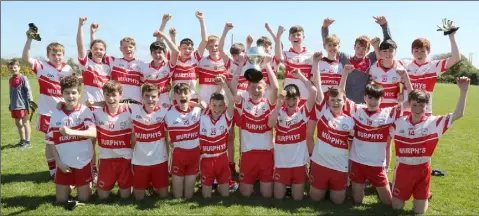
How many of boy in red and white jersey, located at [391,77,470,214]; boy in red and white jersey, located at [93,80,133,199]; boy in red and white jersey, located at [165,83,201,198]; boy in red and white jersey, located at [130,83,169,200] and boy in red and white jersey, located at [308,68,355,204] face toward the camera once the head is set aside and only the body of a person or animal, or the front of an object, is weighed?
5

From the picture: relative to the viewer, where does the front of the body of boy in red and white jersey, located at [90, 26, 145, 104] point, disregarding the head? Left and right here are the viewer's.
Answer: facing the viewer

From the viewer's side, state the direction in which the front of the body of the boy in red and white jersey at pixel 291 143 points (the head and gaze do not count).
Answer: toward the camera

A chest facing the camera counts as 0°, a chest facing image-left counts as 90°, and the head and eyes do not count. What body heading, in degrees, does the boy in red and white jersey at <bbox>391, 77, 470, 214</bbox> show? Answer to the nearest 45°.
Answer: approximately 0°

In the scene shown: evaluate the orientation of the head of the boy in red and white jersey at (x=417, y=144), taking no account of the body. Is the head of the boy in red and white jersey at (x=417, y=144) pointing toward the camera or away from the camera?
toward the camera

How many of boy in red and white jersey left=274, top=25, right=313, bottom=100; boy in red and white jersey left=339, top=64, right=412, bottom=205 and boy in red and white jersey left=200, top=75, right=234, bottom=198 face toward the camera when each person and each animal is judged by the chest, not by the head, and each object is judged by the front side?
3

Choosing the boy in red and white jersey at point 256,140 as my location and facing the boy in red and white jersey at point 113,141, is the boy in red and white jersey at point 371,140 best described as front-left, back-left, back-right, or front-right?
back-left

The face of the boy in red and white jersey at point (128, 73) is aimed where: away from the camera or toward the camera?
toward the camera

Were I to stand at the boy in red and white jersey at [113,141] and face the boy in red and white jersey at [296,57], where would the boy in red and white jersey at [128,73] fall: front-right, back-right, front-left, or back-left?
front-left

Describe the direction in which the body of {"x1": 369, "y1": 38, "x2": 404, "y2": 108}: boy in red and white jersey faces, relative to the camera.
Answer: toward the camera

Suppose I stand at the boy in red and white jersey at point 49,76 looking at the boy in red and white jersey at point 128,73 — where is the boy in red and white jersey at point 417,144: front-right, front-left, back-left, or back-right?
front-right

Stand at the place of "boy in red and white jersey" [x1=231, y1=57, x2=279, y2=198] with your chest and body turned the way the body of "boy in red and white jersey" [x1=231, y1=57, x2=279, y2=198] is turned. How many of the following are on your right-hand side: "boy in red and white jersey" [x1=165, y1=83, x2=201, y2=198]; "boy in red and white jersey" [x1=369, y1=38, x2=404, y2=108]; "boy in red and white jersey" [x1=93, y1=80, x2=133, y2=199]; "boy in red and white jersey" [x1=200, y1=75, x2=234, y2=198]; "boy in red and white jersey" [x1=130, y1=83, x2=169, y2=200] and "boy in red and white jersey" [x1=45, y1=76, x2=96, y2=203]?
5

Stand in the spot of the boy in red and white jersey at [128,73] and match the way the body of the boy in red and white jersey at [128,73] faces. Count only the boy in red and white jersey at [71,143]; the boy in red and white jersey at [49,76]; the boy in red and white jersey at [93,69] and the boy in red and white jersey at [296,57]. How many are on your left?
1

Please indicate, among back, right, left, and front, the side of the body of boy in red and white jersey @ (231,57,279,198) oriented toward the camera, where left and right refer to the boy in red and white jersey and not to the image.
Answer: front

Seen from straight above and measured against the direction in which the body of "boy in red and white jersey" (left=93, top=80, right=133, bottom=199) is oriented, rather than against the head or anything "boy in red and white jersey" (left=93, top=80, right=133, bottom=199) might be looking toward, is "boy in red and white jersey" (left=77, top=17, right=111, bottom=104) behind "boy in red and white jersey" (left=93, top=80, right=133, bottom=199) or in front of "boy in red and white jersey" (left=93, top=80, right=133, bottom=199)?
behind

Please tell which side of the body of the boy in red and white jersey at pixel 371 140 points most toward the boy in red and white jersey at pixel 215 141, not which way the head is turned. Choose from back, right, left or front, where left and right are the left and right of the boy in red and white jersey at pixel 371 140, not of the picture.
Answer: right

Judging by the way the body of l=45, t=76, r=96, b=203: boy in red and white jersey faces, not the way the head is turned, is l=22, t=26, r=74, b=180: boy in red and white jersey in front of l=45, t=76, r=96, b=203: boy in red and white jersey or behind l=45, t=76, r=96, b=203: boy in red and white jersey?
behind

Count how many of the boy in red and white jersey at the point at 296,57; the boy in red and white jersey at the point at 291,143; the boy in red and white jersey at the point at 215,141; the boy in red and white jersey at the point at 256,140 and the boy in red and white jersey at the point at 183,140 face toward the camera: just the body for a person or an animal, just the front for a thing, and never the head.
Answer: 5

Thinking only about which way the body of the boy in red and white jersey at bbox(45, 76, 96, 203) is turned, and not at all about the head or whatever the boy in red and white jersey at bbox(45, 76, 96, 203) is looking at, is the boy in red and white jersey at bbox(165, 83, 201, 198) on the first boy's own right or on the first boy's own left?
on the first boy's own left
